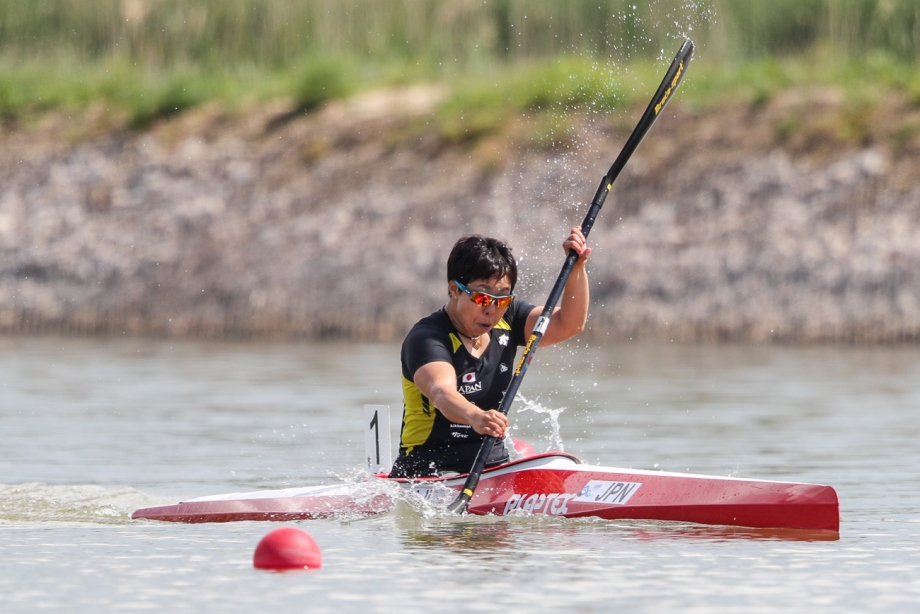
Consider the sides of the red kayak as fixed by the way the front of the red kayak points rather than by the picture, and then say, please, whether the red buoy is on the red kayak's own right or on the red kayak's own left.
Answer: on the red kayak's own right

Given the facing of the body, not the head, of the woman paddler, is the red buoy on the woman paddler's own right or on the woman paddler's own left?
on the woman paddler's own right

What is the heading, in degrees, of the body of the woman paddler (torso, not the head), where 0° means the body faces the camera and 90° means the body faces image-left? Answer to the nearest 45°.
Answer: approximately 315°

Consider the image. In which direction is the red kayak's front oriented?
to the viewer's right
